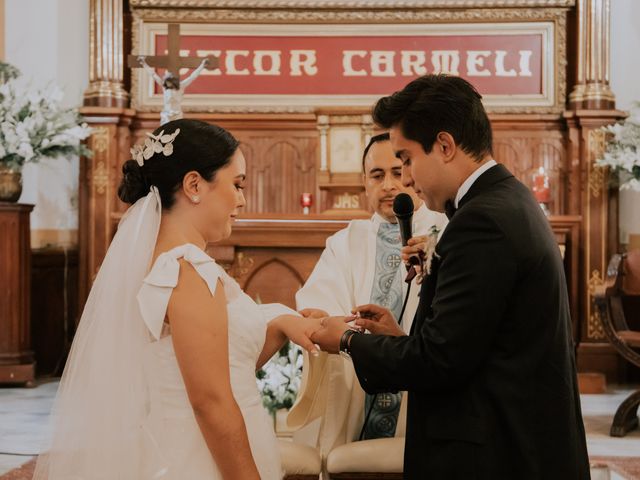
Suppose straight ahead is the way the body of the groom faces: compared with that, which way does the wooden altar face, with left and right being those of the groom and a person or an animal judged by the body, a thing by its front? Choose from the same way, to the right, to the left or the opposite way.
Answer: to the left

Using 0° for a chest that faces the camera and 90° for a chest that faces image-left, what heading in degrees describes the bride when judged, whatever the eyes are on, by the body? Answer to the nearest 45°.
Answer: approximately 270°

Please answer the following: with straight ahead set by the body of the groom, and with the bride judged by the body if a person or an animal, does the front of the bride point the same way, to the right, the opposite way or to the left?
the opposite way

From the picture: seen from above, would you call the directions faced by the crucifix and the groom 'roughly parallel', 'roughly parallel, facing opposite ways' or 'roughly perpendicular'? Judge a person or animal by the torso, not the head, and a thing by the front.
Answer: roughly perpendicular

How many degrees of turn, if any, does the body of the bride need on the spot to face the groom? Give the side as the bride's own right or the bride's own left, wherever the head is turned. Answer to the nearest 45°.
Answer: approximately 45° to the bride's own right

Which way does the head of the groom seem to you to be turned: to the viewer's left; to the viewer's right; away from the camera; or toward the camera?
to the viewer's left

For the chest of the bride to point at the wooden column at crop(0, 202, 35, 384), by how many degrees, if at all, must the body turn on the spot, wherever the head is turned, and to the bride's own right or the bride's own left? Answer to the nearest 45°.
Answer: approximately 90° to the bride's own left

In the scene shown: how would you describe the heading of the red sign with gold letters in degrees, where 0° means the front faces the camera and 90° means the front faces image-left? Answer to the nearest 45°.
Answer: approximately 0°

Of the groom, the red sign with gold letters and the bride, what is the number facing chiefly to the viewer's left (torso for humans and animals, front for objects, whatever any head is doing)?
1

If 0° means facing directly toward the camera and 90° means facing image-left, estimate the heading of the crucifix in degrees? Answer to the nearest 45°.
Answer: approximately 0°

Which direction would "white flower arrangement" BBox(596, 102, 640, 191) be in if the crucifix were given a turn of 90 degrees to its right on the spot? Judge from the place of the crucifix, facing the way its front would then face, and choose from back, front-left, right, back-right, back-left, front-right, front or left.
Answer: back

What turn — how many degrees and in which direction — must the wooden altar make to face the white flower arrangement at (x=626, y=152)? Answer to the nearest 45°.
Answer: approximately 90° to its left

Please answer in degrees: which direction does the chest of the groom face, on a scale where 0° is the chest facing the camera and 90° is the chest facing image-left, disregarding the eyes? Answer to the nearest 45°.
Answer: approximately 90°

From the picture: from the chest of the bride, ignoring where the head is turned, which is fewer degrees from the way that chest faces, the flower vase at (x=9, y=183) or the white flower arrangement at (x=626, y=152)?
the white flower arrangement

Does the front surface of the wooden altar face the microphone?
yes
